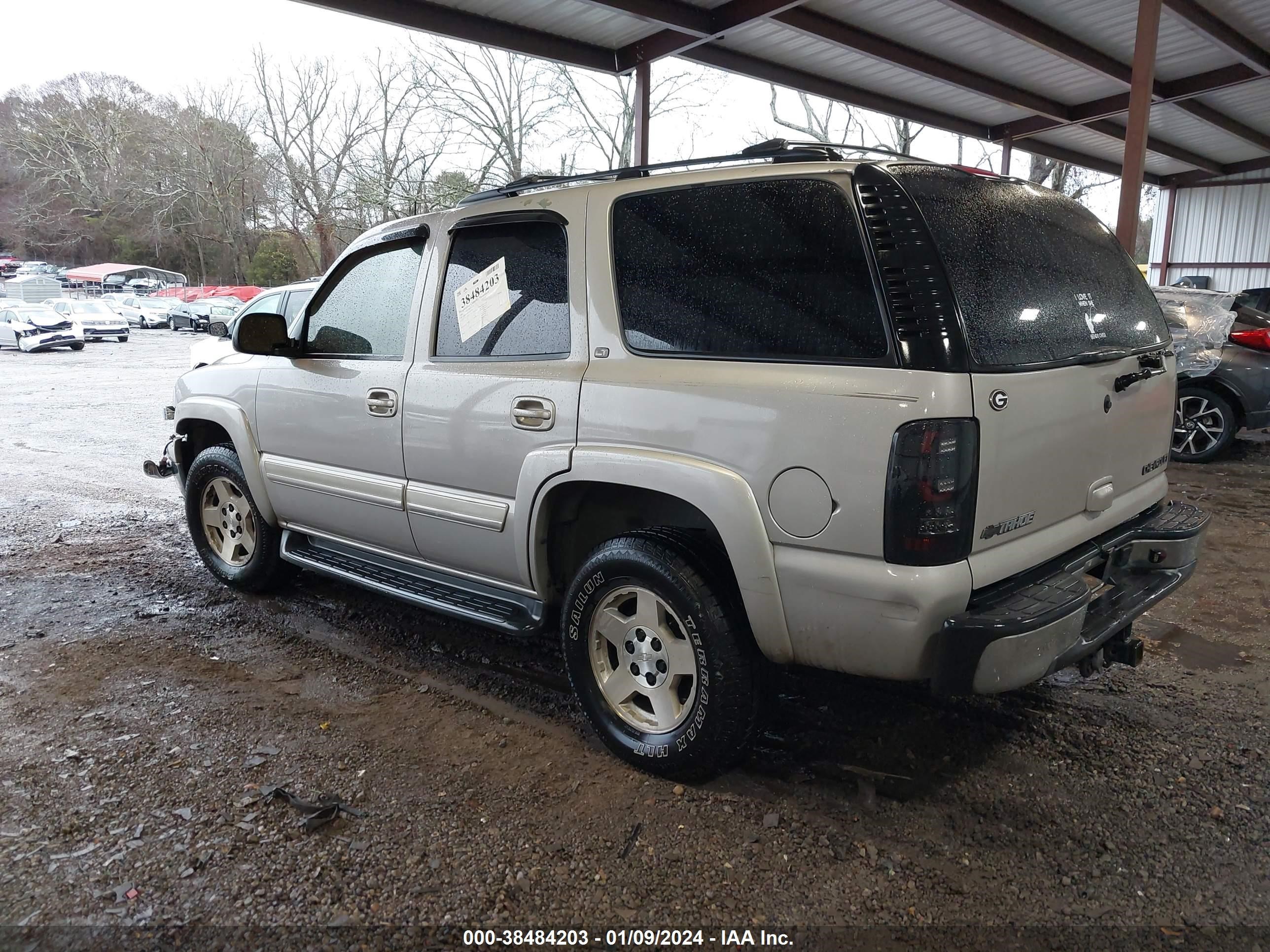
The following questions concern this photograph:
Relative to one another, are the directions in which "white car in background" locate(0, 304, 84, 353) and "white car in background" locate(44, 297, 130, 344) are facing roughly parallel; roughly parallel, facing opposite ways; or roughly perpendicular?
roughly parallel

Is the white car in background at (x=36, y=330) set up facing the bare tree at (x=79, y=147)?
no

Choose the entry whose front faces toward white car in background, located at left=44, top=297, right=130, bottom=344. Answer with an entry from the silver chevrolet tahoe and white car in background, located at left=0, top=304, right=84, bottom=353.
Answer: the silver chevrolet tahoe

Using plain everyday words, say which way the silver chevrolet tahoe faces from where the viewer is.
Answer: facing away from the viewer and to the left of the viewer

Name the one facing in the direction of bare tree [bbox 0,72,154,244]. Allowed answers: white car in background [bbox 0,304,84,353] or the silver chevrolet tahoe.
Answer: the silver chevrolet tahoe

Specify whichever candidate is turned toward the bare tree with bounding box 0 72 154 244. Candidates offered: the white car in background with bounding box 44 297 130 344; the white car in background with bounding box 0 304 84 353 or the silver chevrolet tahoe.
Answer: the silver chevrolet tahoe

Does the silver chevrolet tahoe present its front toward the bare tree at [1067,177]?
no

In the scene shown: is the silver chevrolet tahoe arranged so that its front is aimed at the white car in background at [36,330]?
yes

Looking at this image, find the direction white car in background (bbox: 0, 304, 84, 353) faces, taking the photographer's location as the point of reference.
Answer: facing the viewer and to the right of the viewer

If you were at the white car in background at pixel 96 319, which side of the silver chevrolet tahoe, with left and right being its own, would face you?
front

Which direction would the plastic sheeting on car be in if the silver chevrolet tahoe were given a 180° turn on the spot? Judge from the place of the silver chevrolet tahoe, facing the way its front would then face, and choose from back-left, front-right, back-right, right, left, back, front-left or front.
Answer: left

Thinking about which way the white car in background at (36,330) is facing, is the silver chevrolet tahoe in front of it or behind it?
in front

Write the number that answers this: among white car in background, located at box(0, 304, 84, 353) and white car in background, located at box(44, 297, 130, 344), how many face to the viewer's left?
0
